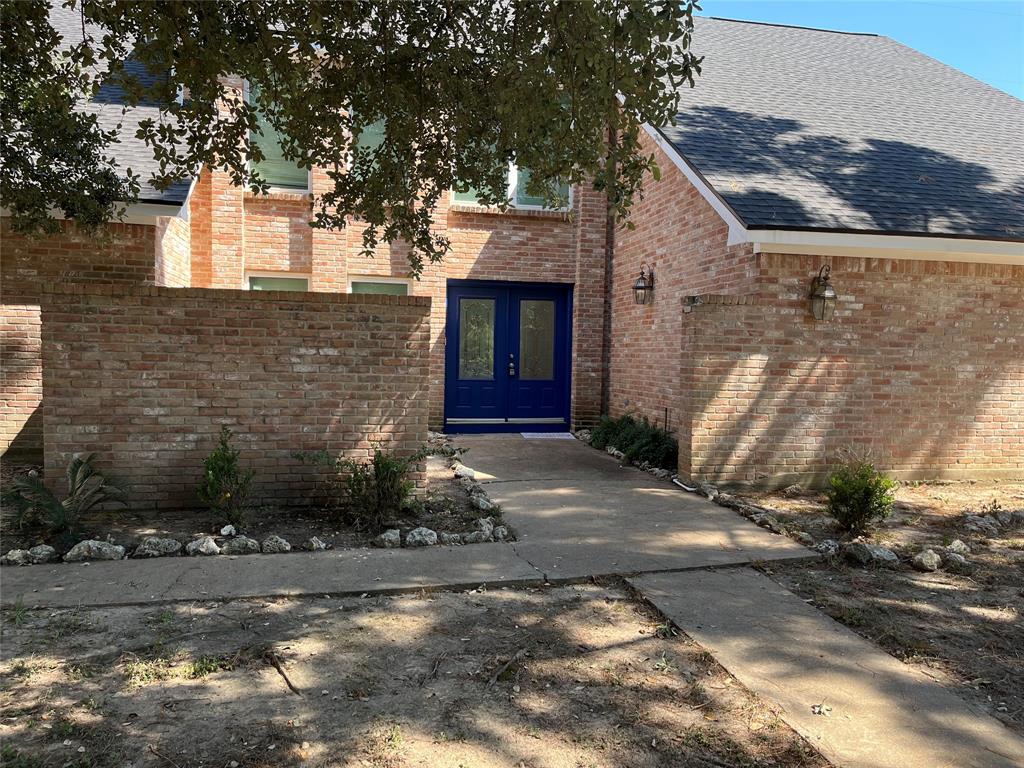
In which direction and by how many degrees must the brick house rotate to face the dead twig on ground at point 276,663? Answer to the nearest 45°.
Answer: approximately 45° to its right

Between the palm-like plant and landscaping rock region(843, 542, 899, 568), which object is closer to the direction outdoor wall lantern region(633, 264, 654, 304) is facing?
the palm-like plant

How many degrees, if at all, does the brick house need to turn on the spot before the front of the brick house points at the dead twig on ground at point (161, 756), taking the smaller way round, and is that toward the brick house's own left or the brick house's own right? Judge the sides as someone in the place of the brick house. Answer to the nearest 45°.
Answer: approximately 45° to the brick house's own right

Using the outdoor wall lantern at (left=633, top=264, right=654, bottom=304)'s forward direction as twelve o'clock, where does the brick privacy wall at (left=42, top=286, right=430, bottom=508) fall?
The brick privacy wall is roughly at 10 o'clock from the outdoor wall lantern.

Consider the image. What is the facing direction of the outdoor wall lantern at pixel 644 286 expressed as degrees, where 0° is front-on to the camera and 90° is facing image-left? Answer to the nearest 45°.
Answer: approximately 90°

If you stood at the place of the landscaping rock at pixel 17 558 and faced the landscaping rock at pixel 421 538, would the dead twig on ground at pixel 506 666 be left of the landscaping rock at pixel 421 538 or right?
right

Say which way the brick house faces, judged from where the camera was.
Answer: facing the viewer

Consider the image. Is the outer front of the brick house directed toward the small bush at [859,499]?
yes

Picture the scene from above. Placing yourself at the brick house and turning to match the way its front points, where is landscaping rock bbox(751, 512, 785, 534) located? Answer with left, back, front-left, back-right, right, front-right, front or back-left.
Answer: front

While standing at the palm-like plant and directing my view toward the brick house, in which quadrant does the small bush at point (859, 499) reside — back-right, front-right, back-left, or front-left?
front-right
